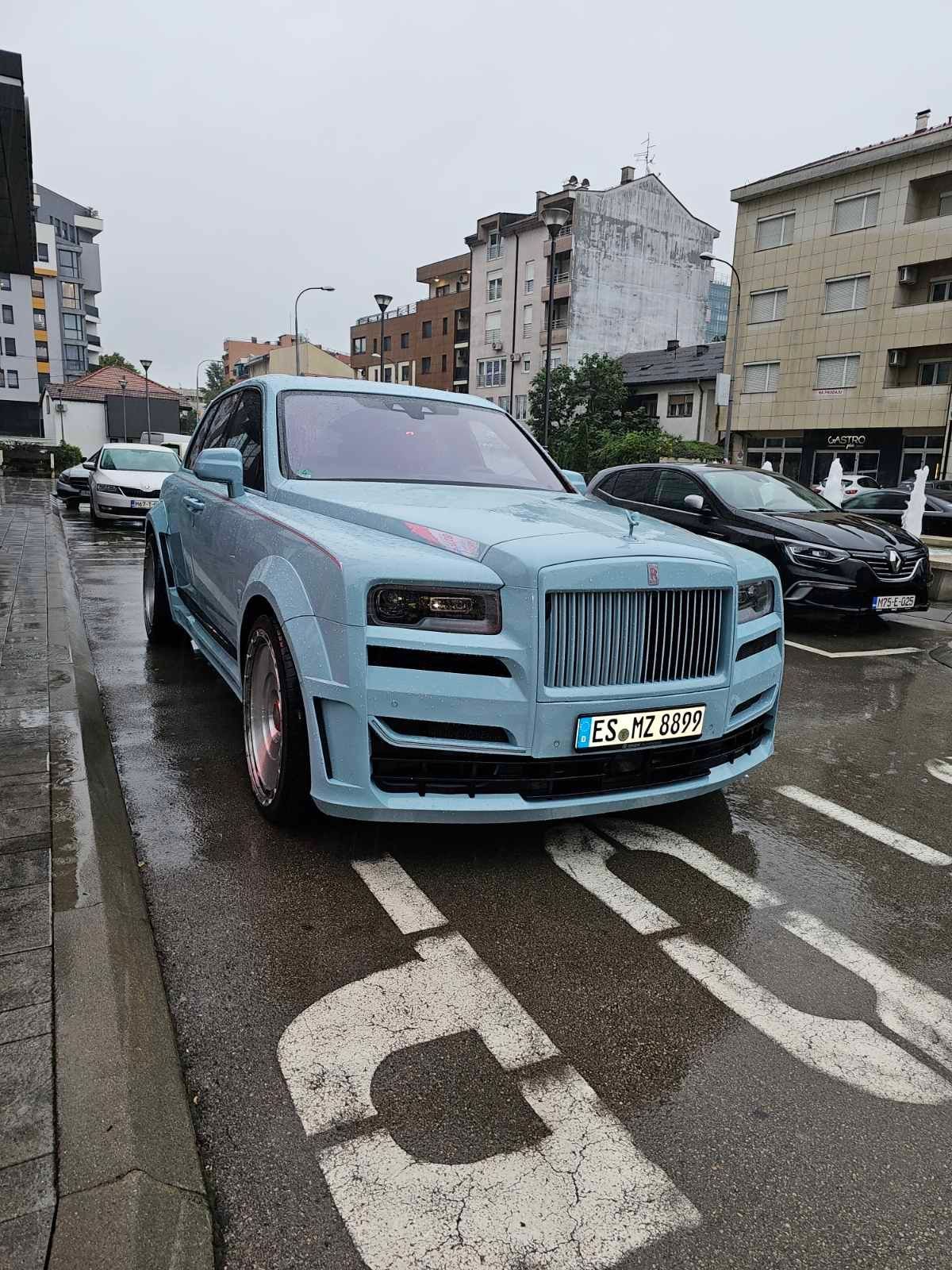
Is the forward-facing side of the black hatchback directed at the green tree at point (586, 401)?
no

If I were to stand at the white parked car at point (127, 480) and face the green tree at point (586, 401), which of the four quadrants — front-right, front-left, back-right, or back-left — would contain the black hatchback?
back-right

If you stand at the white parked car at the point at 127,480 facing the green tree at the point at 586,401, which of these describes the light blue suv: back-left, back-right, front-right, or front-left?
back-right

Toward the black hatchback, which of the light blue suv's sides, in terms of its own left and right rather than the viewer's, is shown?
left

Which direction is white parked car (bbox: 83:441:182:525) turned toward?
toward the camera

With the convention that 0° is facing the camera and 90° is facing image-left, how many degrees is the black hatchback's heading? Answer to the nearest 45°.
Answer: approximately 315°

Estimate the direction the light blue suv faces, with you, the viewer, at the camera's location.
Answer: facing the viewer and to the right of the viewer

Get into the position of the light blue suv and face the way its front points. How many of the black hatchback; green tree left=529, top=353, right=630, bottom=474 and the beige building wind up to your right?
0

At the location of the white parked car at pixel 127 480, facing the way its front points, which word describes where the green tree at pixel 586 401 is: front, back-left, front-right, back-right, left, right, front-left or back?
back-left

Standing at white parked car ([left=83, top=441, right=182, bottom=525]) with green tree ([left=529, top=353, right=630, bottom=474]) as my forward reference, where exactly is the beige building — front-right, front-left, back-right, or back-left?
front-right

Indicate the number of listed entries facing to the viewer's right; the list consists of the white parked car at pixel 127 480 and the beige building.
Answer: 0

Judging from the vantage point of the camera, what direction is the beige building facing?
facing the viewer and to the left of the viewer

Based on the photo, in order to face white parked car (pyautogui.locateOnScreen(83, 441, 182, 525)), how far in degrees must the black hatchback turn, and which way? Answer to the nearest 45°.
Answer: approximately 180°

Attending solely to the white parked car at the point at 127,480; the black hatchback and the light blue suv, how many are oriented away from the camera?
0

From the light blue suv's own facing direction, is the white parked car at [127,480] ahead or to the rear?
to the rear

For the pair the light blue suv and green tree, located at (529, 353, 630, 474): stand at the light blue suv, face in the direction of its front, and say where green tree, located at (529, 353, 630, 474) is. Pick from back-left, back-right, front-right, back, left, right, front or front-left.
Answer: back-left
